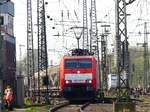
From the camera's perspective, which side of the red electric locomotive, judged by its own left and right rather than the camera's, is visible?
front
